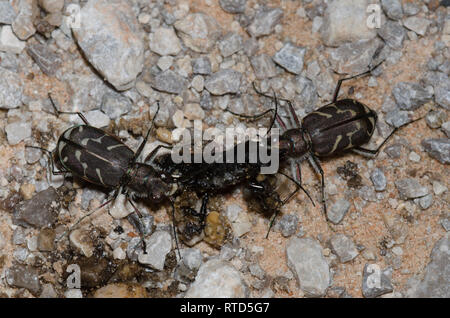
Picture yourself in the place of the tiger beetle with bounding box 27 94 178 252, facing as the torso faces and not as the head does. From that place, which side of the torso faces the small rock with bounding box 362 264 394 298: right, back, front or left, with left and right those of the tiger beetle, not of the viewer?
front

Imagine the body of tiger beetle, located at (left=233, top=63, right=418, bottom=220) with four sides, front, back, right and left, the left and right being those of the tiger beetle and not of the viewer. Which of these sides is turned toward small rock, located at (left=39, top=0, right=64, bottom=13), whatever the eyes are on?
front

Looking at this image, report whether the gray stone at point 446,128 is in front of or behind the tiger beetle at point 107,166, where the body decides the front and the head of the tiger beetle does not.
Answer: in front

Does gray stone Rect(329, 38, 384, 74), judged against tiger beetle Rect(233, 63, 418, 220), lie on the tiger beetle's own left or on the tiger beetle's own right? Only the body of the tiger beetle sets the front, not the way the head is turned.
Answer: on the tiger beetle's own right

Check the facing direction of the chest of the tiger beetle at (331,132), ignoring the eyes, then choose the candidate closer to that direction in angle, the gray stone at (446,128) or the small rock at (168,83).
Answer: the small rock

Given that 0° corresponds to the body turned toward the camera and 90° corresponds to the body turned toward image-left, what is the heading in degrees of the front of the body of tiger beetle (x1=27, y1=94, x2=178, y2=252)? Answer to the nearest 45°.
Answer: approximately 315°

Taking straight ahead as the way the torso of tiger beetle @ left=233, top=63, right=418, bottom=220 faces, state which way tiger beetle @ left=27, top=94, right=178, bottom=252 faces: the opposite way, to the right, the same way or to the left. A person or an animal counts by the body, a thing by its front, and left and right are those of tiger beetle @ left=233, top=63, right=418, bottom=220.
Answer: the opposite way

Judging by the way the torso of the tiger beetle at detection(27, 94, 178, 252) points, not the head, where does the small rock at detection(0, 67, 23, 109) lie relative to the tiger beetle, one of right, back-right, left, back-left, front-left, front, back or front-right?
back

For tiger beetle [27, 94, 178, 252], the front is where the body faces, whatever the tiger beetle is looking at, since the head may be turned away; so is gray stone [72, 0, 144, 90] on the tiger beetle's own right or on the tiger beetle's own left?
on the tiger beetle's own left

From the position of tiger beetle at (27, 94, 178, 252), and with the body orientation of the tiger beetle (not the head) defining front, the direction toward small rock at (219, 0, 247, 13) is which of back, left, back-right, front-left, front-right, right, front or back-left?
left

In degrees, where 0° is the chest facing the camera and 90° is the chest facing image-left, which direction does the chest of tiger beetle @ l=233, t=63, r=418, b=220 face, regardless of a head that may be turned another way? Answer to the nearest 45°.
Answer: approximately 90°

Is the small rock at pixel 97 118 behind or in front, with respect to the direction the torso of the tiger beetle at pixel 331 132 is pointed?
in front

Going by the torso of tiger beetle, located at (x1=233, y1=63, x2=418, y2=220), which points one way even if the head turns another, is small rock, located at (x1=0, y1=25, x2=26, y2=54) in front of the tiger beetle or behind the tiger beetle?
in front

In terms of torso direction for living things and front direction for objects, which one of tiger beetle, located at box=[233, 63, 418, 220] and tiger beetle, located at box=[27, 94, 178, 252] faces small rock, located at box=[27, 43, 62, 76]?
tiger beetle, located at box=[233, 63, 418, 220]

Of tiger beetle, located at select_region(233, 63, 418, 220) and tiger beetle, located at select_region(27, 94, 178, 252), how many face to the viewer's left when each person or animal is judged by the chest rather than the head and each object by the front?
1
